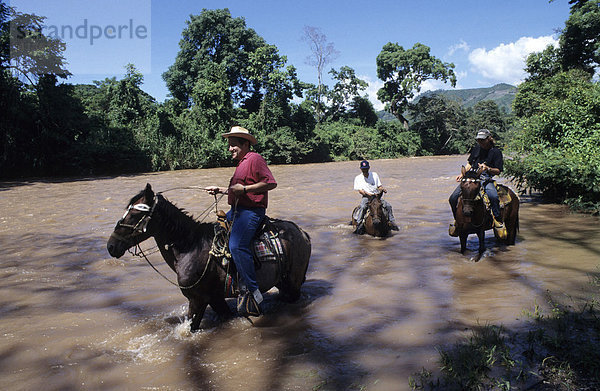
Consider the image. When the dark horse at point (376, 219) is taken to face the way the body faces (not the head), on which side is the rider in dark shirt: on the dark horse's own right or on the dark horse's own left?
on the dark horse's own left

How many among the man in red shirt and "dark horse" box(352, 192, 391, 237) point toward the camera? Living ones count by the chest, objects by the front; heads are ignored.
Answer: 1

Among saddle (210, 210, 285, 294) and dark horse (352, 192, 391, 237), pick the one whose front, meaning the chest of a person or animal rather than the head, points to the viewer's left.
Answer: the saddle

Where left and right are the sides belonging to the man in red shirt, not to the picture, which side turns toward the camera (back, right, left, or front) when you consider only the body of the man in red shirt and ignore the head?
left

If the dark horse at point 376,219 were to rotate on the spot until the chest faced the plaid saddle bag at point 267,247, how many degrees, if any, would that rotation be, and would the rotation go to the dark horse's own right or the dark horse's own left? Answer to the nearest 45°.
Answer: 0° — it already faces it

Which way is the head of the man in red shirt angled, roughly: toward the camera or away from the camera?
toward the camera

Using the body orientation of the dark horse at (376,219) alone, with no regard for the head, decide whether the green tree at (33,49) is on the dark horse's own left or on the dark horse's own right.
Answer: on the dark horse's own right

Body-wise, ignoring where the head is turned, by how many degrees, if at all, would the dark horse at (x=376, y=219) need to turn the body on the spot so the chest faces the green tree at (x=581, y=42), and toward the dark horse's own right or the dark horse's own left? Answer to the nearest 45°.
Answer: approximately 135° to the dark horse's own left

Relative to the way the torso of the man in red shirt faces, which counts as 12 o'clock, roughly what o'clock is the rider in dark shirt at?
The rider in dark shirt is roughly at 5 o'clock from the man in red shirt.

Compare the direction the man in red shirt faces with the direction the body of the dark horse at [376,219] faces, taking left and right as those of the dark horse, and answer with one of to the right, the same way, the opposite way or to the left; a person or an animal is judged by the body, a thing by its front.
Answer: to the right

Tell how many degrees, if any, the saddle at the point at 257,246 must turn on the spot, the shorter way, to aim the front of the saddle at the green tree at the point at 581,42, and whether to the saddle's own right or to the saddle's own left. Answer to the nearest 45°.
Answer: approximately 135° to the saddle's own right

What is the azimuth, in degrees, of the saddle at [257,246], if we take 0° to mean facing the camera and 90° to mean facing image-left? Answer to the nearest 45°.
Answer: approximately 90°

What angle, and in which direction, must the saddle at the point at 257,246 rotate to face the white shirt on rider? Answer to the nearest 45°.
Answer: approximately 135° to its right

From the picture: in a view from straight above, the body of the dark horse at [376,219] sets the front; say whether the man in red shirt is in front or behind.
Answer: in front

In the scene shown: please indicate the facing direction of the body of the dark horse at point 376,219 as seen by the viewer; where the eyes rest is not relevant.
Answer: toward the camera
